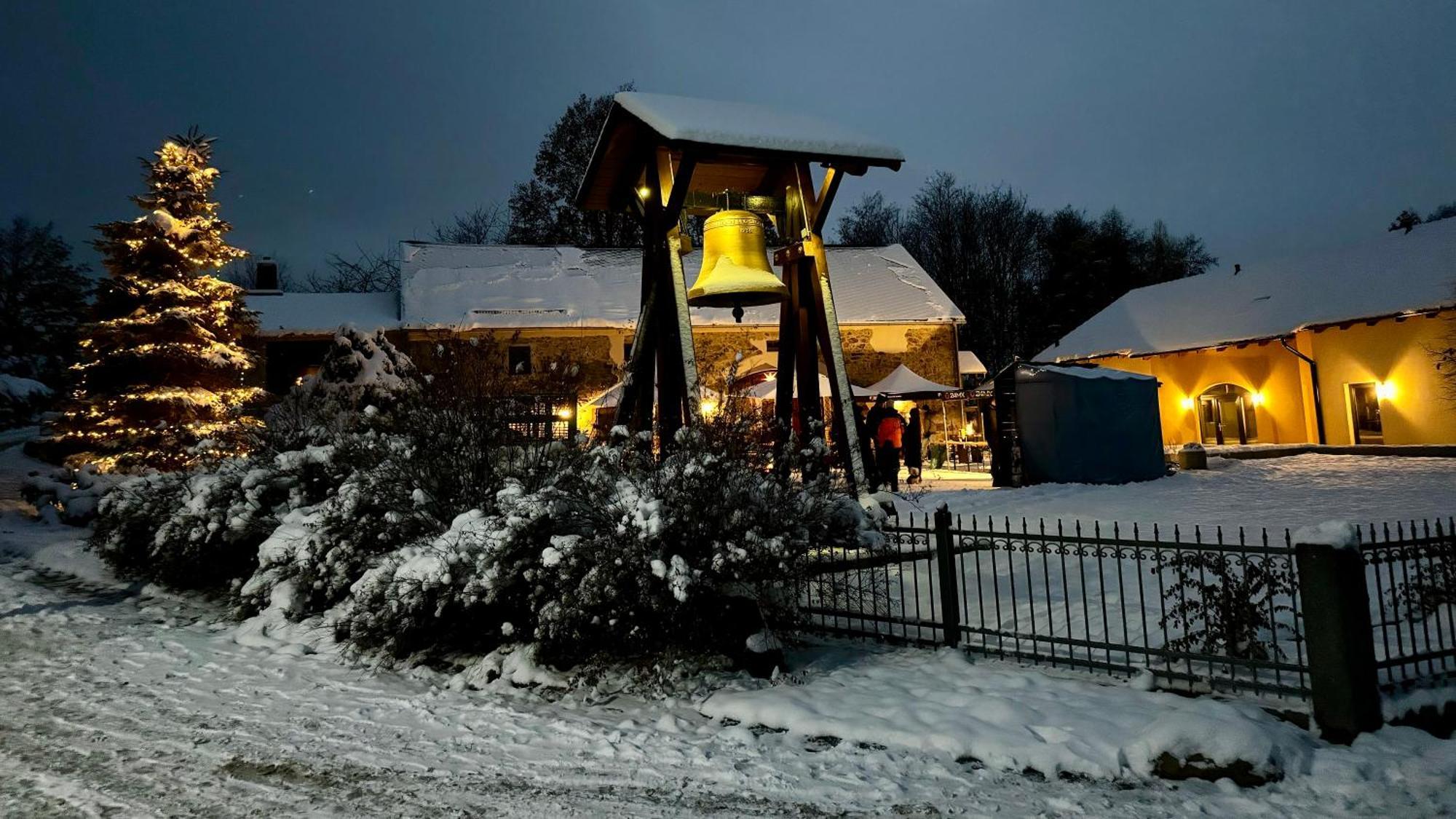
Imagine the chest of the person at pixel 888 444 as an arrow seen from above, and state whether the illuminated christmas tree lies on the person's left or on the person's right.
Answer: on the person's left

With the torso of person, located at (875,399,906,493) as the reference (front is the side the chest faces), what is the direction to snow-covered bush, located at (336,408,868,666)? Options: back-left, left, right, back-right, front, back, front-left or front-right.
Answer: back

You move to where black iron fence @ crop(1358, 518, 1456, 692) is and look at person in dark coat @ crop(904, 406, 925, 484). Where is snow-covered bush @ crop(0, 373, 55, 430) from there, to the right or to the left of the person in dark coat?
left

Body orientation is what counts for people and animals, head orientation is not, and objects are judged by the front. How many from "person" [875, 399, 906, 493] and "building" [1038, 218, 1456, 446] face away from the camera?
1

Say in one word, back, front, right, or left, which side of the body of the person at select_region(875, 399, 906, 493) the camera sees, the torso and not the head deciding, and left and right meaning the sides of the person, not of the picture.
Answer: back
